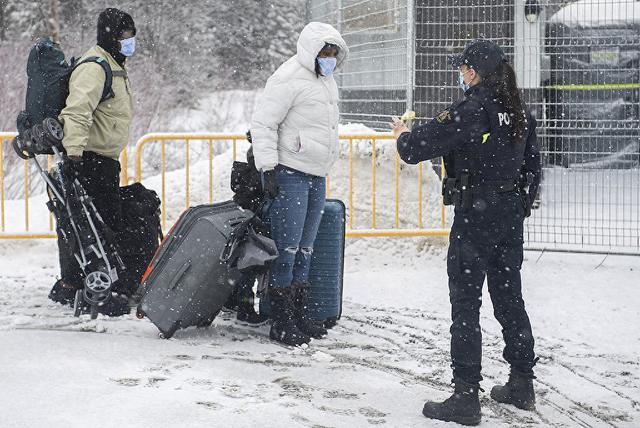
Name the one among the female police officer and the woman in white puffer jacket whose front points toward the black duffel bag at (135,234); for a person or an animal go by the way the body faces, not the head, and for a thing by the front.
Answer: the female police officer

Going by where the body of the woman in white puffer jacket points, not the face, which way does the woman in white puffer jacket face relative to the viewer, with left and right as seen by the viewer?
facing the viewer and to the right of the viewer

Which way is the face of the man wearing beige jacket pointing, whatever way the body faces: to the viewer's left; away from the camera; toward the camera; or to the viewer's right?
to the viewer's right

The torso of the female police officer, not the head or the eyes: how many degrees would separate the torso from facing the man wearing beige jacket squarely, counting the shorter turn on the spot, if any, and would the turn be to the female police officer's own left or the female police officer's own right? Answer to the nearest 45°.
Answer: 0° — they already face them

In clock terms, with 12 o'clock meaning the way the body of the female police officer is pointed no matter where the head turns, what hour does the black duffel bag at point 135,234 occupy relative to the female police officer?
The black duffel bag is roughly at 12 o'clock from the female police officer.

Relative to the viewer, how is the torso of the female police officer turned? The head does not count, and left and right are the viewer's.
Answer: facing away from the viewer and to the left of the viewer

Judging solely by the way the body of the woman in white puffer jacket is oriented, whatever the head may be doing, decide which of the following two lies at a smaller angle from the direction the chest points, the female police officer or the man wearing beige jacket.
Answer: the female police officer

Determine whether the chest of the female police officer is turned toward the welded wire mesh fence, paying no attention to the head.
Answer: no

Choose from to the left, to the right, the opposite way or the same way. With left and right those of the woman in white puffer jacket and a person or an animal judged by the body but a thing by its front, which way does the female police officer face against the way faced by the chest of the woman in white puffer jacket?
the opposite way

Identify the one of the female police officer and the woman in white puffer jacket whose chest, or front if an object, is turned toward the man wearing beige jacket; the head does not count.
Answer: the female police officer

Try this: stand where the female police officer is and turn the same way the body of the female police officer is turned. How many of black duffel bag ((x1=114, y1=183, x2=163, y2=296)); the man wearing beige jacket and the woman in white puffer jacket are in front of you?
3

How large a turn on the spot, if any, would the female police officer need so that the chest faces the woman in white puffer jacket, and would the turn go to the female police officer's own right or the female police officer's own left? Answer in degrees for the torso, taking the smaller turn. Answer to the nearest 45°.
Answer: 0° — they already face them
